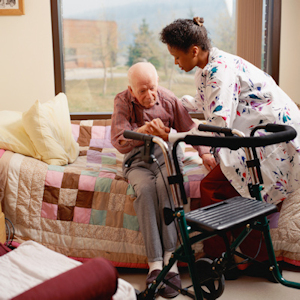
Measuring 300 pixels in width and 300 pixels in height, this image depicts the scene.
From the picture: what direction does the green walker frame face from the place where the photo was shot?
facing the viewer and to the right of the viewer

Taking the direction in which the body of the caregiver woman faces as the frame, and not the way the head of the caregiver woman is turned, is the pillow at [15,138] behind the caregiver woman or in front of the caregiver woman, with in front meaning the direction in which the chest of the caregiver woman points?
in front

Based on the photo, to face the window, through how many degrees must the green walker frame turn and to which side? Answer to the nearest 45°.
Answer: approximately 135° to its left

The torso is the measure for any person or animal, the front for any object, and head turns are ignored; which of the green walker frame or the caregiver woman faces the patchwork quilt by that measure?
the caregiver woman

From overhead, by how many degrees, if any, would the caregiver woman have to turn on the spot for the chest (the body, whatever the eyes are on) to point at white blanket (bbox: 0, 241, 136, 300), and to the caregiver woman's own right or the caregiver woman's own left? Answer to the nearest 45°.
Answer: approximately 45° to the caregiver woman's own left

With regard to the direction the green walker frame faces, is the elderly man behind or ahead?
behind

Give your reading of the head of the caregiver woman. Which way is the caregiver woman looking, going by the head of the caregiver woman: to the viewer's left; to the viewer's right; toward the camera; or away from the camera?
to the viewer's left

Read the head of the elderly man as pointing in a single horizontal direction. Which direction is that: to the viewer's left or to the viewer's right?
to the viewer's right

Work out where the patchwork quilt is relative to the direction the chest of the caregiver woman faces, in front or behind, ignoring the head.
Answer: in front

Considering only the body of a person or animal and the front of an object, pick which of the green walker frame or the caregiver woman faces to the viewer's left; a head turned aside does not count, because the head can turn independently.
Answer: the caregiver woman

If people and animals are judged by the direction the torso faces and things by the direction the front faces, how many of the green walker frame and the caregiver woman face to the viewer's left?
1

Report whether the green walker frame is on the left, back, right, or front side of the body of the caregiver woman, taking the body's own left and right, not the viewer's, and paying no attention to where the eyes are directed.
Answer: left

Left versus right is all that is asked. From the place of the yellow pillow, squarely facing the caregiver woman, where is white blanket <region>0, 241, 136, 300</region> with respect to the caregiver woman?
right

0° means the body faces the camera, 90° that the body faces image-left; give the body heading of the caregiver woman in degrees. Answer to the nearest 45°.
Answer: approximately 90°
